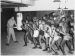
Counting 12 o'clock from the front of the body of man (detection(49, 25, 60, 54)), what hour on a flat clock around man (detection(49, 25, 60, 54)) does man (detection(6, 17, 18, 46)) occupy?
man (detection(6, 17, 18, 46)) is roughly at 12 o'clock from man (detection(49, 25, 60, 54)).

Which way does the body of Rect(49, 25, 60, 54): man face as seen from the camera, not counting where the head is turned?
to the viewer's left
